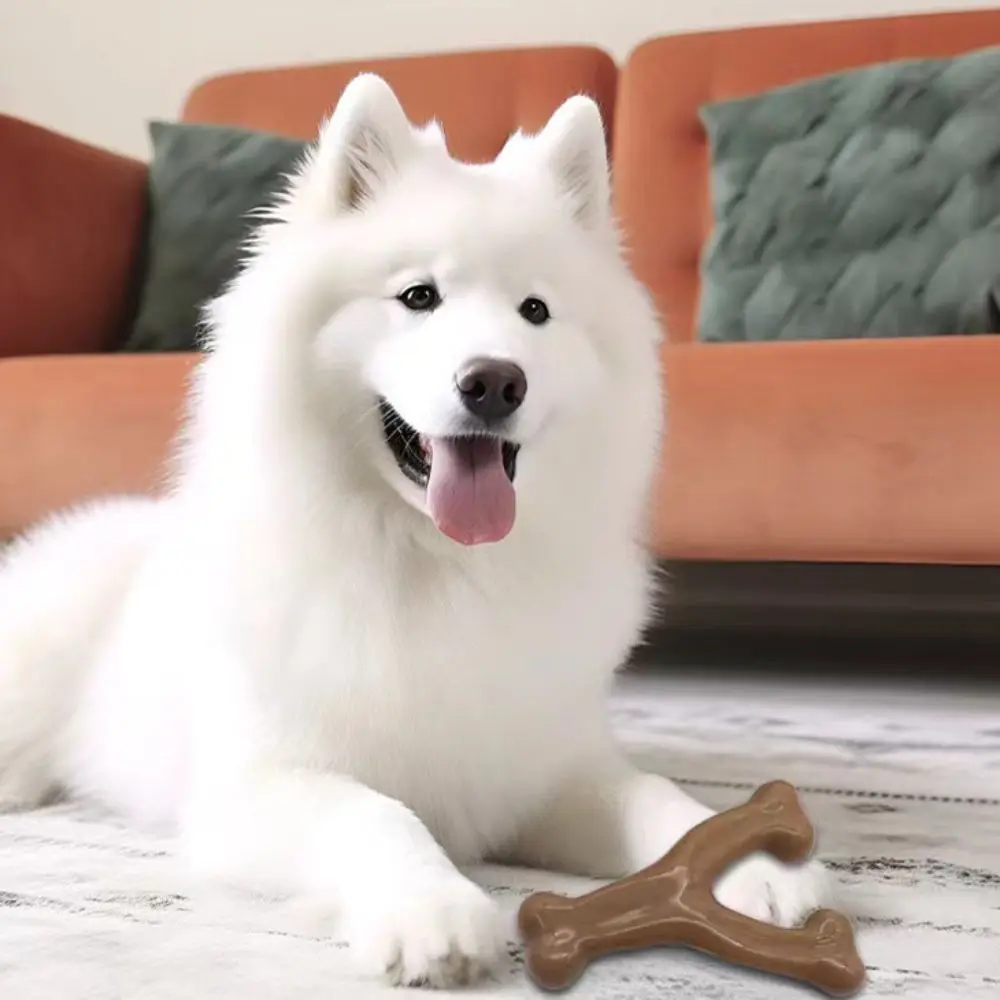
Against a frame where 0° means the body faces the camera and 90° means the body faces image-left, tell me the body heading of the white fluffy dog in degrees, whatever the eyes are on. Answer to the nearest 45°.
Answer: approximately 315°

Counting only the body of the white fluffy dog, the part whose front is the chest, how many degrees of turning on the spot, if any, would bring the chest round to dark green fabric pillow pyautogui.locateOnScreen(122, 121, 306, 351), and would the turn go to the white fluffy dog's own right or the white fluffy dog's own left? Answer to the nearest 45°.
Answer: approximately 135° to the white fluffy dog's own left

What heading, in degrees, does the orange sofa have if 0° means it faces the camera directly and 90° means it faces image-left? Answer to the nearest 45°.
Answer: approximately 0°
